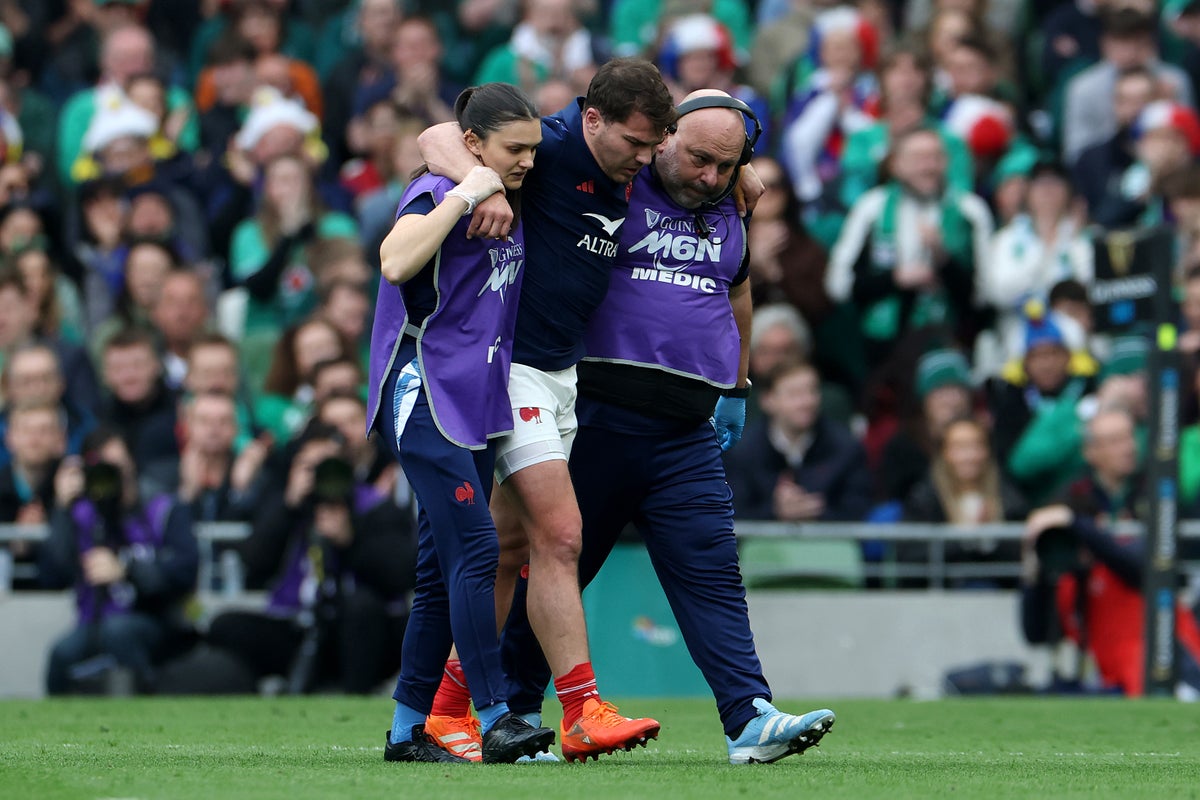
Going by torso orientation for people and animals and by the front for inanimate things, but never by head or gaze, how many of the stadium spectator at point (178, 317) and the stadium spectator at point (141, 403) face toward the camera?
2

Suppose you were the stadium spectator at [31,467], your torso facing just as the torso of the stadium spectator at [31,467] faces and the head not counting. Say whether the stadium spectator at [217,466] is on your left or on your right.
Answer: on your left

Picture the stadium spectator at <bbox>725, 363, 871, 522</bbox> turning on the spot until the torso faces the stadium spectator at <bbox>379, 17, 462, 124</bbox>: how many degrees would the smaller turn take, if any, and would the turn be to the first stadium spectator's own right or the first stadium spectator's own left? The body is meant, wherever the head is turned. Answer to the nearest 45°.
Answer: approximately 135° to the first stadium spectator's own right

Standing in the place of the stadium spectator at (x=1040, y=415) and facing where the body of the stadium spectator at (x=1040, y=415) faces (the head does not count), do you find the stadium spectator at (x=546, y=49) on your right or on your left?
on your right

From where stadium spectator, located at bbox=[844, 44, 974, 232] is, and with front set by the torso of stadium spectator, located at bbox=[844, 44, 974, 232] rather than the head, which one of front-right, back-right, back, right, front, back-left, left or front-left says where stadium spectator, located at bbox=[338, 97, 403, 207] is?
right

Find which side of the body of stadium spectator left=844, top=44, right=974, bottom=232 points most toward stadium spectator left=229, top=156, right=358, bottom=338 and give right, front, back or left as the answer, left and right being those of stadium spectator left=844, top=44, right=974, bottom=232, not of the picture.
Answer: right

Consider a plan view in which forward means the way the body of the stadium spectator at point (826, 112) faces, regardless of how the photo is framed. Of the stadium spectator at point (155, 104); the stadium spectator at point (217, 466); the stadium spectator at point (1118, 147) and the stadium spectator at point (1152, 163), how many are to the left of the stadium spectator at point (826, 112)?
2

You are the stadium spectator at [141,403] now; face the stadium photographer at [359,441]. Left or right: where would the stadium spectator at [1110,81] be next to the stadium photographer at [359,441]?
left
